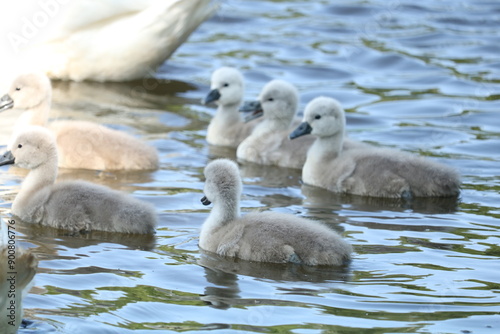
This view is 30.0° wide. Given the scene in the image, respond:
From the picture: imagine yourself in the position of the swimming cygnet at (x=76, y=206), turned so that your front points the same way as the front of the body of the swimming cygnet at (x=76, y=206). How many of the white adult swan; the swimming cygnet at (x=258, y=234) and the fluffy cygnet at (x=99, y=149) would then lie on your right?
2

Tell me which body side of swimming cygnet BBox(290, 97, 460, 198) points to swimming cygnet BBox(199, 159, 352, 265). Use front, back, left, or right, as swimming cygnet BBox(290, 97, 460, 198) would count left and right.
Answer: left

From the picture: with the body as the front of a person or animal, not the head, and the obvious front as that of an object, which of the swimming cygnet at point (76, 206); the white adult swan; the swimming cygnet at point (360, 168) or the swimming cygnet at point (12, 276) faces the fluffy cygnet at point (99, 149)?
the swimming cygnet at point (360, 168)

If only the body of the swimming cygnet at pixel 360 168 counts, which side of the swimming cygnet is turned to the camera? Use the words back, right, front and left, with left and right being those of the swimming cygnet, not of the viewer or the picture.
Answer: left

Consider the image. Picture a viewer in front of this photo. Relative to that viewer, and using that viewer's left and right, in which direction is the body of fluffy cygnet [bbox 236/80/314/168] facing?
facing to the left of the viewer

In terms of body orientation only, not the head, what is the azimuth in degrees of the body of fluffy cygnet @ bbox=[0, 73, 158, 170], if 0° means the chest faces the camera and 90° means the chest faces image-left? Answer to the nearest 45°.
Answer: approximately 90°

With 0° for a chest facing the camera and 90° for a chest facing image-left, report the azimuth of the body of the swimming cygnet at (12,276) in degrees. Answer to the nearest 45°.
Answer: approximately 90°

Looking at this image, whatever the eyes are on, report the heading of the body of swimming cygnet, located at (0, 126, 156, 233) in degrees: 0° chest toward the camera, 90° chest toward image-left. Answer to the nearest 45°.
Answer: approximately 90°

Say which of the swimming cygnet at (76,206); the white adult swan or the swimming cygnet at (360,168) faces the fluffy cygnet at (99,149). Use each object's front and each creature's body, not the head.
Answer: the swimming cygnet at (360,168)

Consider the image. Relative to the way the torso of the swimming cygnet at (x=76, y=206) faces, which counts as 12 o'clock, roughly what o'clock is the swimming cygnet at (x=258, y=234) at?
the swimming cygnet at (x=258, y=234) is roughly at 7 o'clock from the swimming cygnet at (x=76, y=206).

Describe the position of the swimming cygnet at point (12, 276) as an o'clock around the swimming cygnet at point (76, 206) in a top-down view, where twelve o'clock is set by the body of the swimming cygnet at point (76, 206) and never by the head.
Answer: the swimming cygnet at point (12, 276) is roughly at 9 o'clock from the swimming cygnet at point (76, 206).

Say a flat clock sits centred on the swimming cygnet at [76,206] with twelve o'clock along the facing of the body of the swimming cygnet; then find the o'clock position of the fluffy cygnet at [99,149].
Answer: The fluffy cygnet is roughly at 3 o'clock from the swimming cygnet.

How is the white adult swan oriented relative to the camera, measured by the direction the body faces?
to the viewer's left
